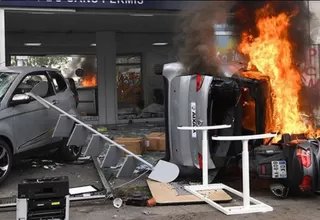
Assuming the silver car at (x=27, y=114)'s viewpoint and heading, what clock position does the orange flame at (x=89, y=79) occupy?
The orange flame is roughly at 5 o'clock from the silver car.

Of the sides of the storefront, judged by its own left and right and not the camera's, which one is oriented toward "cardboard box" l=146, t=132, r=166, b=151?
front

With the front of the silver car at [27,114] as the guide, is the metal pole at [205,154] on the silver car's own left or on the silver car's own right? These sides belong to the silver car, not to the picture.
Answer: on the silver car's own left

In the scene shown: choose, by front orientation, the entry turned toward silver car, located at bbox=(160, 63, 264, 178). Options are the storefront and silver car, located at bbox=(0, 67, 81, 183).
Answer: the storefront

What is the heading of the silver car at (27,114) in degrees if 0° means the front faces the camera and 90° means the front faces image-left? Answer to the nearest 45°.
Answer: approximately 45°

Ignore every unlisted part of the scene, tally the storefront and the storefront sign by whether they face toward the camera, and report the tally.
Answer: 2

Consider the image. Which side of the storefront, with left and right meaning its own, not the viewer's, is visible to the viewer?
front

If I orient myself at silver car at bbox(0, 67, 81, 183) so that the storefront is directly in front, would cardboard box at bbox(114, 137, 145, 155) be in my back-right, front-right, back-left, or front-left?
front-right

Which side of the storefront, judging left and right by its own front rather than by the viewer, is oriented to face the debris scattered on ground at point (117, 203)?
front
